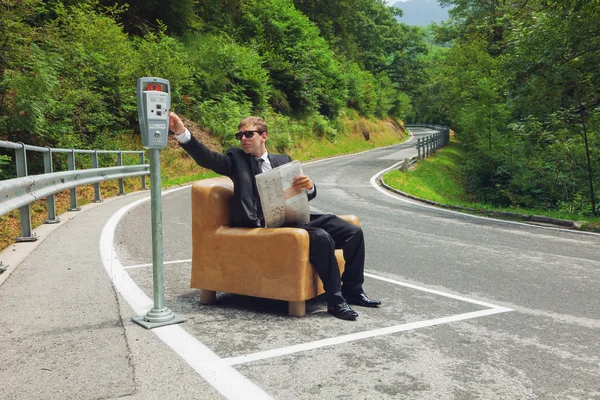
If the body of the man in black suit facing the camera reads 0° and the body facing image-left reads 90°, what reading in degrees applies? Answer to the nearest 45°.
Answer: approximately 315°

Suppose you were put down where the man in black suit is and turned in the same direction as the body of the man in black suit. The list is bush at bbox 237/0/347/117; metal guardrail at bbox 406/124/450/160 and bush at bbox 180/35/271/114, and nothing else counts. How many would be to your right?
0

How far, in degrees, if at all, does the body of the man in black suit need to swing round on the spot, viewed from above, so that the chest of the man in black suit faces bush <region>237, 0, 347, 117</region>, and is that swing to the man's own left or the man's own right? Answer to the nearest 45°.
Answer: approximately 135° to the man's own left

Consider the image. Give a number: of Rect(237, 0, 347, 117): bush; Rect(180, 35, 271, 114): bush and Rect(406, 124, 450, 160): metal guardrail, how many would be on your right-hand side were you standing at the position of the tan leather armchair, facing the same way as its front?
0

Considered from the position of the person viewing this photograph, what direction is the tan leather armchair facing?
facing the viewer and to the right of the viewer

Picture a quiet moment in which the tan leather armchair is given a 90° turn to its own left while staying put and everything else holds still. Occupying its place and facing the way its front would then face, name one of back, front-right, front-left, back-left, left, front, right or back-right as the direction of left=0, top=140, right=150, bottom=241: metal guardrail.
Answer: left

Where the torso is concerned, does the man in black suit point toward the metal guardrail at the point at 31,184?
no

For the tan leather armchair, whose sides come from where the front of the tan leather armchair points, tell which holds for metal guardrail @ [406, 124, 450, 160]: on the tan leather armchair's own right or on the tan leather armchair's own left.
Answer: on the tan leather armchair's own left

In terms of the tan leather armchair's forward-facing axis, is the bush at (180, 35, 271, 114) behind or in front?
behind

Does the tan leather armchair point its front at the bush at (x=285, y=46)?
no

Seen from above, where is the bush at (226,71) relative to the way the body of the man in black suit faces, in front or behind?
behind

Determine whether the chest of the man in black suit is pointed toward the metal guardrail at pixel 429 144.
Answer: no

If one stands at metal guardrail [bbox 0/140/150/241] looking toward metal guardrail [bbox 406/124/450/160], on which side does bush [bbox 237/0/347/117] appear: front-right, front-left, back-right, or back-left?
front-left
